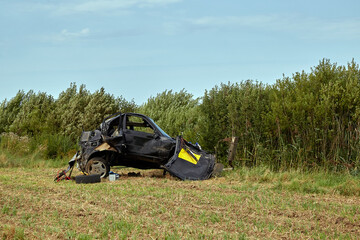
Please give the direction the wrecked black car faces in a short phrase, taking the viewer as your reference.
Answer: facing to the right of the viewer
